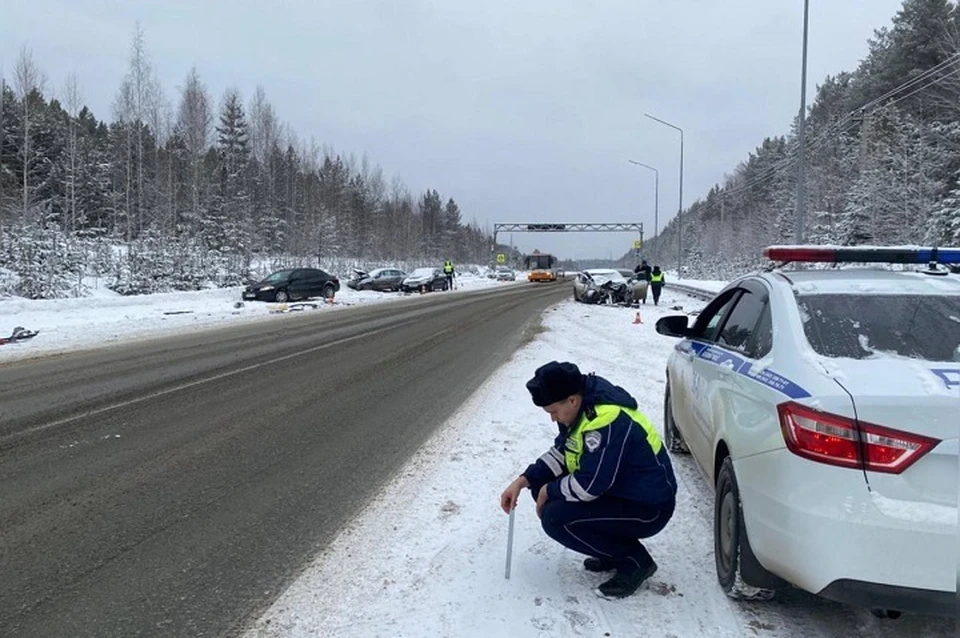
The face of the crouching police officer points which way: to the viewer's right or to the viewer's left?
to the viewer's left

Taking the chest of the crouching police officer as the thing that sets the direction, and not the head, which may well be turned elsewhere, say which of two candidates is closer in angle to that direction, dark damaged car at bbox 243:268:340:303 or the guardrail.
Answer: the dark damaged car

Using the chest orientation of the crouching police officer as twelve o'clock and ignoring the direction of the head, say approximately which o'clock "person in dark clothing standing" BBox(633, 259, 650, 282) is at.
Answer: The person in dark clothing standing is roughly at 3 o'clock from the crouching police officer.

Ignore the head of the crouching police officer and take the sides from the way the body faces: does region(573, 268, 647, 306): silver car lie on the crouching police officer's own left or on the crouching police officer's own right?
on the crouching police officer's own right

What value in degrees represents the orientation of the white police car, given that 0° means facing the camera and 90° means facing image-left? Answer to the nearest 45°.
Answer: approximately 135°

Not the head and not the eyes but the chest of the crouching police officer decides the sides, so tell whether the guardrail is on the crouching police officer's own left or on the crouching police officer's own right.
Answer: on the crouching police officer's own right

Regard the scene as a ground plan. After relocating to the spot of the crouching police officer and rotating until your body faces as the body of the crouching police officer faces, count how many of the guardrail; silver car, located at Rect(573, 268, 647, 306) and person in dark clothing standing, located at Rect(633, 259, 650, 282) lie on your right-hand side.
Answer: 3

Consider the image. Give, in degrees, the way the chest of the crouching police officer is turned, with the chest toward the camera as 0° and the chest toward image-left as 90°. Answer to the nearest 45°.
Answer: approximately 90°

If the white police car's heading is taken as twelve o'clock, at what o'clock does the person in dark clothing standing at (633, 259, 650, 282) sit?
The person in dark clothing standing is roughly at 1 o'clock from the white police car.
